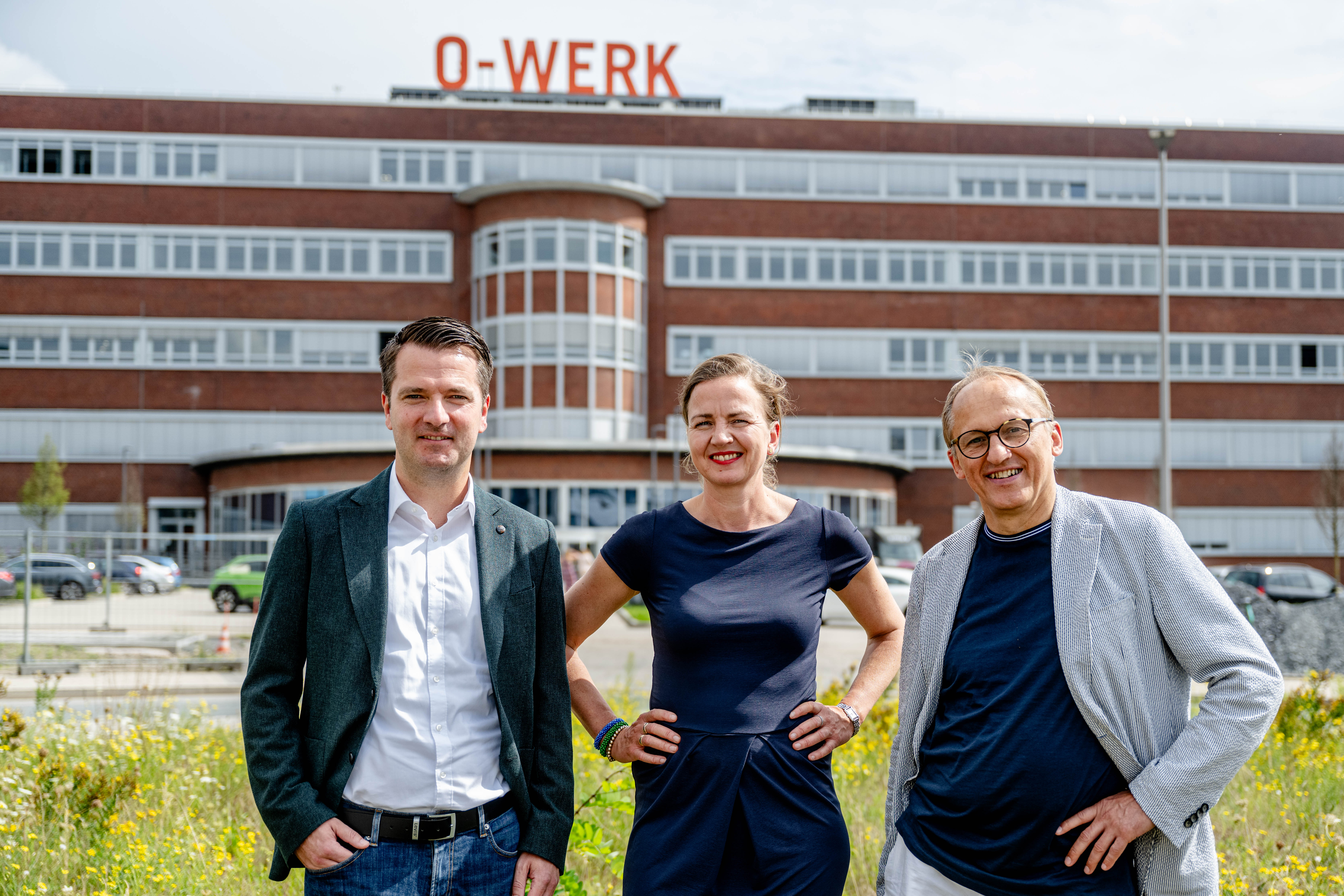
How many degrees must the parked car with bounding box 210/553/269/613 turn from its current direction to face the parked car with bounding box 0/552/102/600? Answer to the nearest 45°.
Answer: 0° — it already faces it

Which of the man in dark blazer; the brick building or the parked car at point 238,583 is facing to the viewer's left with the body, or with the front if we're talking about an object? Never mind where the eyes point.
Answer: the parked car

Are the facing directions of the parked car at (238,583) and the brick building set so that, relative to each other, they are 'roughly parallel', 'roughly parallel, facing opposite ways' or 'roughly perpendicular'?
roughly perpendicular

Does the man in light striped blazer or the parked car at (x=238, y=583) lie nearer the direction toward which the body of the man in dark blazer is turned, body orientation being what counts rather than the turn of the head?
the man in light striped blazer

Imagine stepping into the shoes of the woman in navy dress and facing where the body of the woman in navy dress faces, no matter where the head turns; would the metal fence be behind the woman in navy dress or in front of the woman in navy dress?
behind

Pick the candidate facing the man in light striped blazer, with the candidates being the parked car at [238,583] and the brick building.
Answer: the brick building

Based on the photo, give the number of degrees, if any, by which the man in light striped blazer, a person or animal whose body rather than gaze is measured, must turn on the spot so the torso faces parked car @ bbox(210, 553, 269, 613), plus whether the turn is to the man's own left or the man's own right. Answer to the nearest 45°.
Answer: approximately 90° to the man's own right

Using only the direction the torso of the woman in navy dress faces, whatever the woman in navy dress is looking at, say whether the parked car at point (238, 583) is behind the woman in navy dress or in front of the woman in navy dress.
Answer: behind

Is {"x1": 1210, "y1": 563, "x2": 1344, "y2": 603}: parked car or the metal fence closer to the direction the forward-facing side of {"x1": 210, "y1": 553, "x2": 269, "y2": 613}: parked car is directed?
the metal fence

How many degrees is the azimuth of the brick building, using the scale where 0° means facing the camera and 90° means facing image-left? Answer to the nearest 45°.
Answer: approximately 0°

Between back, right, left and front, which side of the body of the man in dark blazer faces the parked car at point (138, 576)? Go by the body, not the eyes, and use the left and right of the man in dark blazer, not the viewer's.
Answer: back
